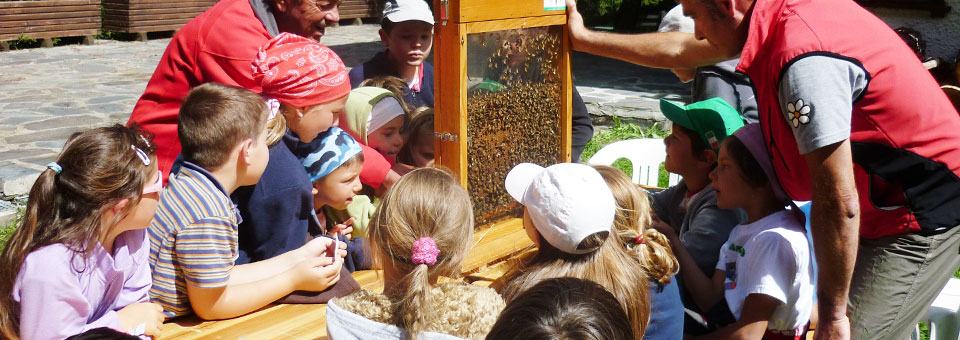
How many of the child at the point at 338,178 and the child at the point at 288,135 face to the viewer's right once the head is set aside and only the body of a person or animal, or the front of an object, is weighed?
2

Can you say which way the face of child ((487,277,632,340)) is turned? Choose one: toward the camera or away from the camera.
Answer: away from the camera

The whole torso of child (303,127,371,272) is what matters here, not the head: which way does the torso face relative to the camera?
to the viewer's right

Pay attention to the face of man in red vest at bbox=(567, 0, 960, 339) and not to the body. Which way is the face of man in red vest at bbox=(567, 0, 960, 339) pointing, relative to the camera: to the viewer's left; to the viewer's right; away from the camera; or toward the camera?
to the viewer's left

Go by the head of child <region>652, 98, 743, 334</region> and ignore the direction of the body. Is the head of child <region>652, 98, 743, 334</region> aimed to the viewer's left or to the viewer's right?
to the viewer's left

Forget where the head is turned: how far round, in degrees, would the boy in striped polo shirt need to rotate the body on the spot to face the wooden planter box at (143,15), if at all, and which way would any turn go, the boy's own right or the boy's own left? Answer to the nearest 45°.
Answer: approximately 45° to the boy's own left

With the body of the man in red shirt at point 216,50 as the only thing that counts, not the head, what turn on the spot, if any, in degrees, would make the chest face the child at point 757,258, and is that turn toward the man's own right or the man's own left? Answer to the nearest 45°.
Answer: approximately 45° to the man's own right

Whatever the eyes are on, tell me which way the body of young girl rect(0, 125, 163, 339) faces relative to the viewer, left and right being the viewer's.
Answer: facing to the right of the viewer

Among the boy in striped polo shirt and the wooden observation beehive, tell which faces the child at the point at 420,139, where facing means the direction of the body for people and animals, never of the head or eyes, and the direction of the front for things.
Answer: the boy in striped polo shirt

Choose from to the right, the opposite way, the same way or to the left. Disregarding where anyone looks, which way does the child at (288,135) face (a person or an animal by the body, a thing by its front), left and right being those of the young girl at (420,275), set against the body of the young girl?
to the right

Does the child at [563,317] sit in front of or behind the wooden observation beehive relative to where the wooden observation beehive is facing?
in front

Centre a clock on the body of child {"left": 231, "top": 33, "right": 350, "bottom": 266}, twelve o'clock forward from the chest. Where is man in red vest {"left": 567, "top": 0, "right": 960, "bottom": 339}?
The man in red vest is roughly at 1 o'clock from the child.

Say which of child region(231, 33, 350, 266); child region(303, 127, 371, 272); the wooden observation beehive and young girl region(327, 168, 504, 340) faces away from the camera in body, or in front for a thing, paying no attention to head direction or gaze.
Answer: the young girl

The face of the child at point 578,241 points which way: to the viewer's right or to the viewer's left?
to the viewer's left

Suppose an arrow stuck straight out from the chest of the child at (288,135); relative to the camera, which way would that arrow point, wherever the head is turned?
to the viewer's right

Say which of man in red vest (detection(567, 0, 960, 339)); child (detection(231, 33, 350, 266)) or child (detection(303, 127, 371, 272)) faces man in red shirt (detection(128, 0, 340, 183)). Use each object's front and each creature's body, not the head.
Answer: man in red vest (detection(567, 0, 960, 339))

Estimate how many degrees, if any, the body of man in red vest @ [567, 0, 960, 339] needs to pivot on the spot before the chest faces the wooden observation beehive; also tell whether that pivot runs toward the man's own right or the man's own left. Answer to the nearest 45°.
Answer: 0° — they already face it

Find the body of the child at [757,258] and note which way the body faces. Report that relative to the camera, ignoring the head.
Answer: to the viewer's left

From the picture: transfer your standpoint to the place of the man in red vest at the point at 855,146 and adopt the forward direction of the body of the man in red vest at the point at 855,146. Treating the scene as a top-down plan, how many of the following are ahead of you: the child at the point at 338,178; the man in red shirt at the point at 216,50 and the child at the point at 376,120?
3
